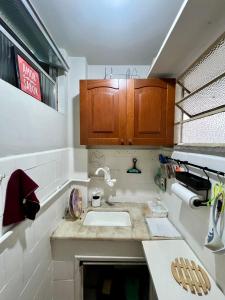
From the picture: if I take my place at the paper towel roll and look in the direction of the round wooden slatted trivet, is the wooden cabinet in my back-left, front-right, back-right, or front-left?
back-right

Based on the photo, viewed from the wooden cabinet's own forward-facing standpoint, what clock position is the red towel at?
The red towel is roughly at 1 o'clock from the wooden cabinet.

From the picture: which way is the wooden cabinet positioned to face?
toward the camera

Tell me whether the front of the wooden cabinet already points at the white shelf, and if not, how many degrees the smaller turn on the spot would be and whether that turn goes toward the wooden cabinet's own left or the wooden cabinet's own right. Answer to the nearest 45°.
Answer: approximately 45° to the wooden cabinet's own left

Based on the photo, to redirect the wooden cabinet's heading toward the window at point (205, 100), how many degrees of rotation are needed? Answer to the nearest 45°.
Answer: approximately 45° to its left

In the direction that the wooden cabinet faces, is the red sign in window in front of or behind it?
in front
